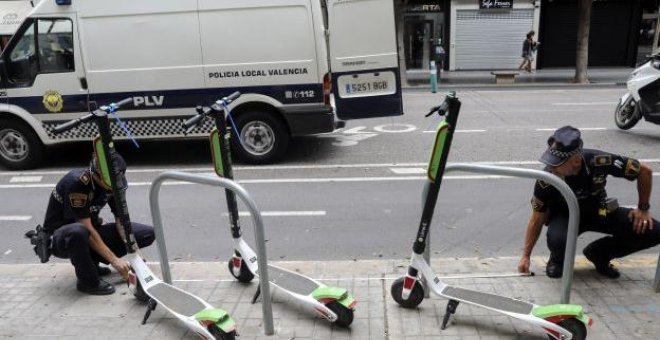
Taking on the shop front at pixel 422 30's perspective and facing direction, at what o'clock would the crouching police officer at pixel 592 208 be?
The crouching police officer is roughly at 12 o'clock from the shop front.

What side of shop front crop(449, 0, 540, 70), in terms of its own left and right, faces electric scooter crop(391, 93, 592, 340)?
front

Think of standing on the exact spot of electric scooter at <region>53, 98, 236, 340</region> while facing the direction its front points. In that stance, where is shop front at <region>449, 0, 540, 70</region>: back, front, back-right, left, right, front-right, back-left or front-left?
right

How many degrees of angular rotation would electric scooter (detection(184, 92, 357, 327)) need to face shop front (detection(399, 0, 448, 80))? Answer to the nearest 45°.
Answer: approximately 45° to its right

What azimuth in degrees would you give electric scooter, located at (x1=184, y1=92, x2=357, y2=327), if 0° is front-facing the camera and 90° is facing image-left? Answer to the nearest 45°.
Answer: approximately 135°

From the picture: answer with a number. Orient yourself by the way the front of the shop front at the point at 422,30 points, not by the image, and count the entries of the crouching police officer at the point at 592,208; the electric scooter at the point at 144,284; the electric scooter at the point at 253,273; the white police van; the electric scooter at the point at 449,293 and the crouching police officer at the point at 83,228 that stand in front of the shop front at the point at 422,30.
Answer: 6

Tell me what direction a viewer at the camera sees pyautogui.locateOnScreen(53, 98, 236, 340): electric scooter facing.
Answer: facing away from the viewer and to the left of the viewer

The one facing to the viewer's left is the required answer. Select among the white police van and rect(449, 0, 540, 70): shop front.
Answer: the white police van

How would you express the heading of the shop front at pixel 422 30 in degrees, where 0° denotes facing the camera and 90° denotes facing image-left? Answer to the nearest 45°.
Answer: approximately 0°

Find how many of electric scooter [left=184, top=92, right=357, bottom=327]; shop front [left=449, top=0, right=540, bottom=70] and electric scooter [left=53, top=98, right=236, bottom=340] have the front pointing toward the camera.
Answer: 1

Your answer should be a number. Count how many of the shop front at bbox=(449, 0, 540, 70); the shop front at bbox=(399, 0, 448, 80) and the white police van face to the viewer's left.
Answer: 1

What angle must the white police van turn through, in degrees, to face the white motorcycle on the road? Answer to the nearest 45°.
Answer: approximately 180°

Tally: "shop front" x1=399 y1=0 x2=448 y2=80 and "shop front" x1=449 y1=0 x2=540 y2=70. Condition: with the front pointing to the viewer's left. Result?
0

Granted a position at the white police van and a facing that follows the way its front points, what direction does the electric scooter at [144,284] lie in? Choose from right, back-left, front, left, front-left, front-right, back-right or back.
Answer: left

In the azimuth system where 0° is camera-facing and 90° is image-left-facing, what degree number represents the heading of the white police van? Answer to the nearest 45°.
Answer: approximately 90°

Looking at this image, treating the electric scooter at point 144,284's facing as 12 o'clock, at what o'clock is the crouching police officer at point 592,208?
The crouching police officer is roughly at 5 o'clock from the electric scooter.

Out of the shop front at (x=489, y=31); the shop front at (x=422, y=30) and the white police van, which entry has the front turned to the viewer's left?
the white police van

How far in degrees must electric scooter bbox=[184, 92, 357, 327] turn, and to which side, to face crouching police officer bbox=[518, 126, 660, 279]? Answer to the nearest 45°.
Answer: approximately 135° to its right
